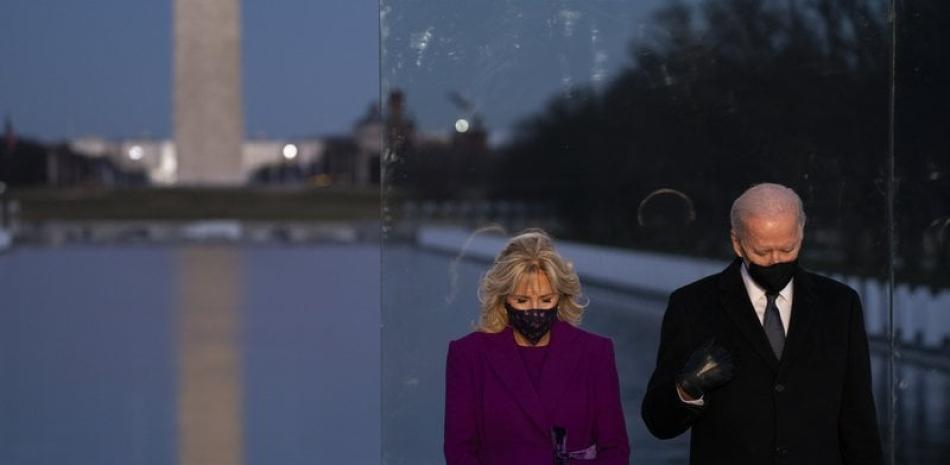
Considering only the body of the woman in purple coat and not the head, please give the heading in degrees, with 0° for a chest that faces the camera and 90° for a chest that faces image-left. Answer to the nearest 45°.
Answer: approximately 0°
